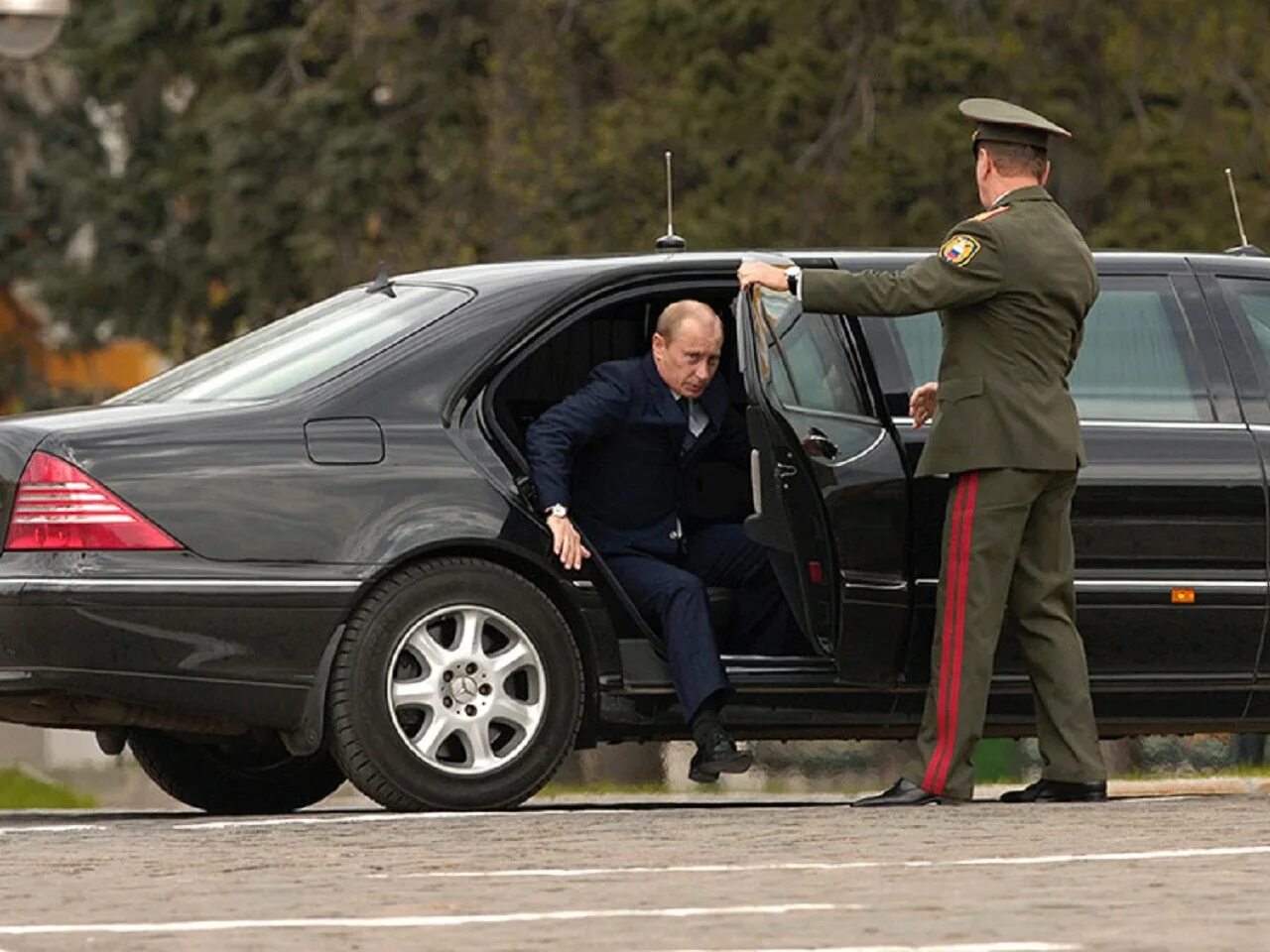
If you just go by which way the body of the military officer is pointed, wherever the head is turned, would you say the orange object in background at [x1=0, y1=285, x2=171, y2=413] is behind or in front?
in front

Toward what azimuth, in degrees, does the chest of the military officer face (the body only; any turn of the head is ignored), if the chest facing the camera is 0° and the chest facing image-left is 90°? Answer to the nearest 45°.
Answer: approximately 135°
